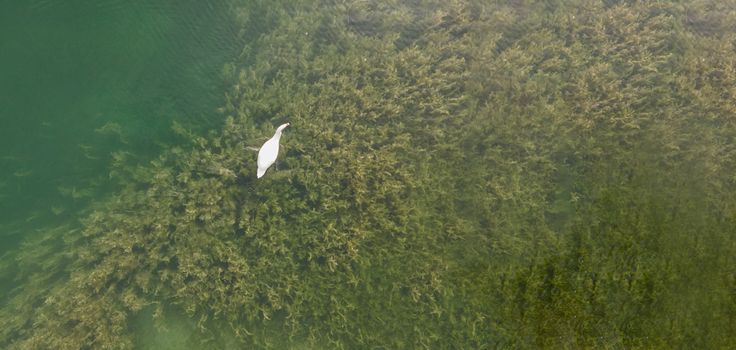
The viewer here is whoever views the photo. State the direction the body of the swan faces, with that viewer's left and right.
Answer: facing away from the viewer and to the right of the viewer
